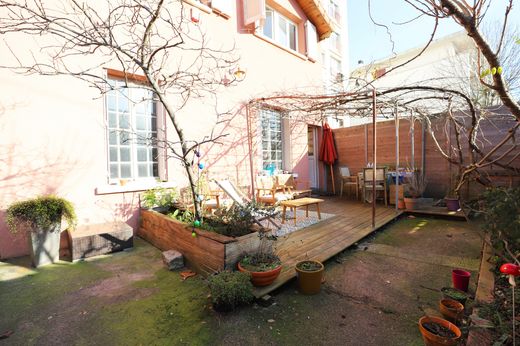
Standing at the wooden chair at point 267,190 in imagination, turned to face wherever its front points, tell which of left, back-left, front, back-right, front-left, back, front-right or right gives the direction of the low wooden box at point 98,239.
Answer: right

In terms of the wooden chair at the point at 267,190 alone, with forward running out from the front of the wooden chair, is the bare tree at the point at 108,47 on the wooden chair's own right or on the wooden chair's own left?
on the wooden chair's own right

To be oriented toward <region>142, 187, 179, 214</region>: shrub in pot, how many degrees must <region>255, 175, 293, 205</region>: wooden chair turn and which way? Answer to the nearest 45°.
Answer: approximately 90° to its right

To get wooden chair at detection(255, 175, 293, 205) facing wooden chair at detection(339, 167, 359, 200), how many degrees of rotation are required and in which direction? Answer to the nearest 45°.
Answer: approximately 90° to its left

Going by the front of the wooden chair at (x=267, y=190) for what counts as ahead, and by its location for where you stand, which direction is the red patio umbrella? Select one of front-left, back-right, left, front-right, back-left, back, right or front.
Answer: left

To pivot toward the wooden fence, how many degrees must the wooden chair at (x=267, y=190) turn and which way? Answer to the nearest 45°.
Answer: approximately 45° to its left
